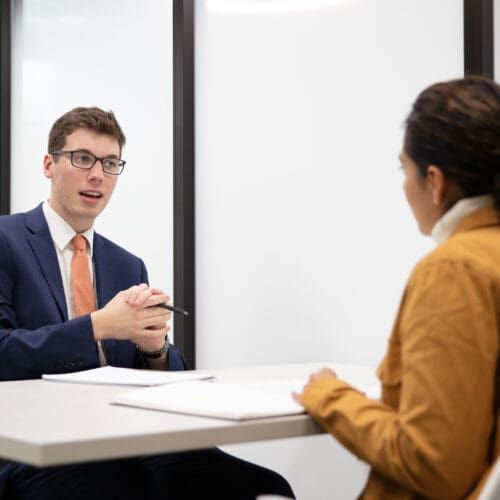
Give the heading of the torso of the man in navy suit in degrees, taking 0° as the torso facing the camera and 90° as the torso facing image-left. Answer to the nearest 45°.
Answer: approximately 315°

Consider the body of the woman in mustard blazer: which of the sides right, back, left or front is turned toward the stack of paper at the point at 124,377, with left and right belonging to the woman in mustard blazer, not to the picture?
front

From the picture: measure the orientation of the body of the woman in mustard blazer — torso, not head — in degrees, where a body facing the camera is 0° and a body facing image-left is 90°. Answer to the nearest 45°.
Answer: approximately 135°

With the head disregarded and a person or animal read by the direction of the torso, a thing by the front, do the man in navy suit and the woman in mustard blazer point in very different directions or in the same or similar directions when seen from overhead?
very different directions

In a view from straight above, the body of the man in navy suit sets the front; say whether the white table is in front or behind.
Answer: in front

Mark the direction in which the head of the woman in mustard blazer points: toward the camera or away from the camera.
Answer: away from the camera

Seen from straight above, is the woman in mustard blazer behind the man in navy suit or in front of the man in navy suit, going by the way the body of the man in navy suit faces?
in front

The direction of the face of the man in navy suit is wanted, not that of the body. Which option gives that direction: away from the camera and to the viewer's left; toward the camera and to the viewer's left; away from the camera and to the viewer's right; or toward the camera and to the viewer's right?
toward the camera and to the viewer's right

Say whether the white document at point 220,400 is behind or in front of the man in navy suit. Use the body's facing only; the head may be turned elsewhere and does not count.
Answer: in front
